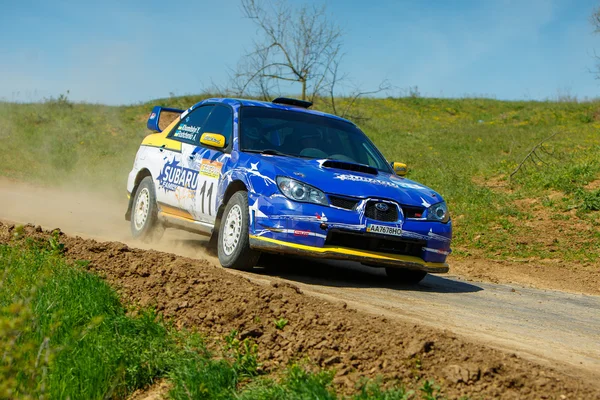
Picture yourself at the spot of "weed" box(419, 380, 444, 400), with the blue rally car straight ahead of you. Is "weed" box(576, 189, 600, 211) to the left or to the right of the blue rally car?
right

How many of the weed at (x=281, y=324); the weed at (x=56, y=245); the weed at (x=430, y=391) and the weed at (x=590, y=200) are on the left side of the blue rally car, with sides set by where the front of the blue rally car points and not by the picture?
1

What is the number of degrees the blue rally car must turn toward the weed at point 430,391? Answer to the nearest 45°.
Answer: approximately 45° to its right

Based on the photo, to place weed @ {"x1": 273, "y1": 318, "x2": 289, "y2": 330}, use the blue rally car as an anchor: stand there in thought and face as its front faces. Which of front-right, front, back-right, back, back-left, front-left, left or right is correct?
front-right

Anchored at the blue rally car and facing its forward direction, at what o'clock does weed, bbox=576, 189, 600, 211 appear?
The weed is roughly at 9 o'clock from the blue rally car.

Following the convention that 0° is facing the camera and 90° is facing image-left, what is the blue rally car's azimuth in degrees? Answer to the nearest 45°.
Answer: approximately 315°

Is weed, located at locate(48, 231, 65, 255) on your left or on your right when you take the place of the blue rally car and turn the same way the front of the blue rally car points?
on your right
